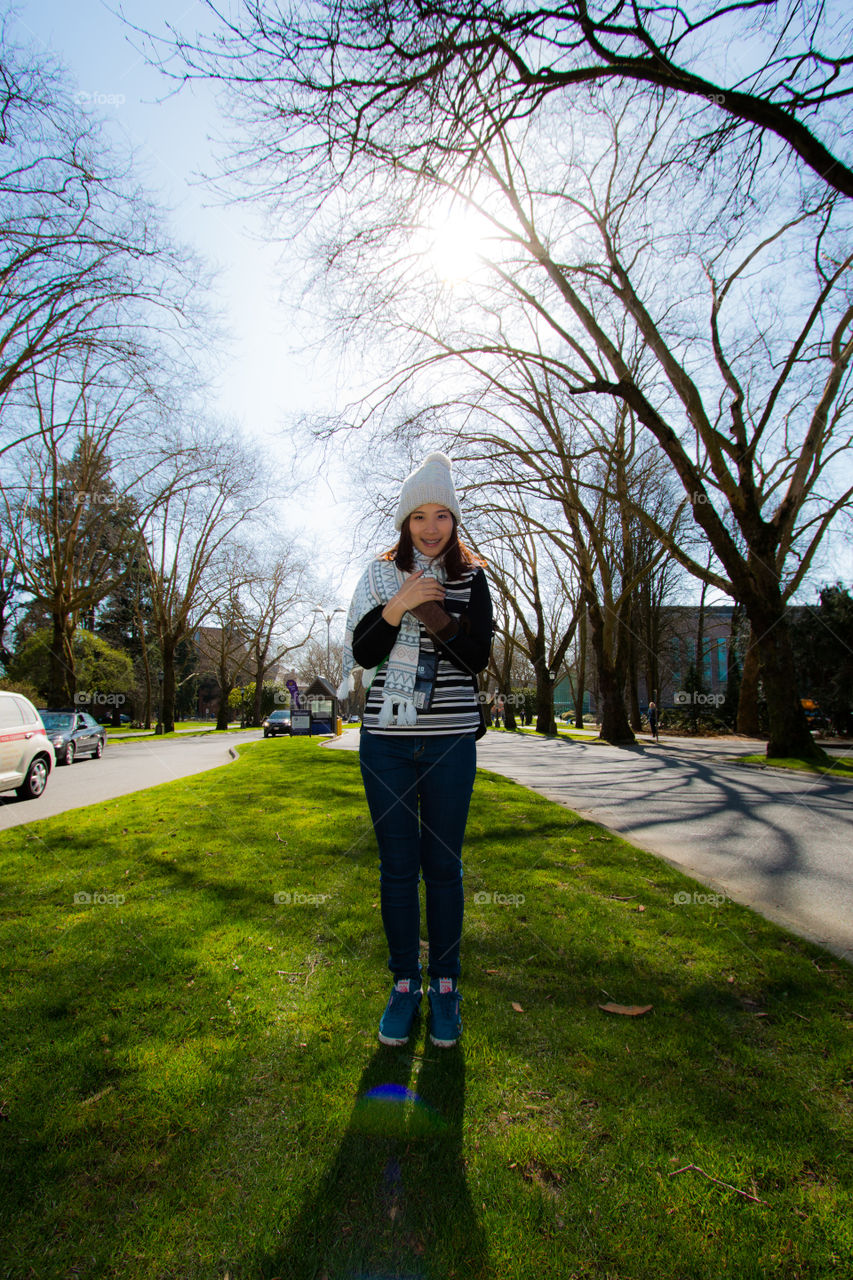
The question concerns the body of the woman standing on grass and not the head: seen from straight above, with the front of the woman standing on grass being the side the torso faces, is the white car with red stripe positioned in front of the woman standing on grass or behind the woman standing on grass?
behind

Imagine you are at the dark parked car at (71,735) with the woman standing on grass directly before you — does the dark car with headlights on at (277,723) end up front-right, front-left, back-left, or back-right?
back-left

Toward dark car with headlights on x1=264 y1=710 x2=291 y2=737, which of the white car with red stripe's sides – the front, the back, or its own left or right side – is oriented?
back

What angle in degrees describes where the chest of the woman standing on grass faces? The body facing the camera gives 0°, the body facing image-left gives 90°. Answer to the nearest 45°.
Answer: approximately 0°

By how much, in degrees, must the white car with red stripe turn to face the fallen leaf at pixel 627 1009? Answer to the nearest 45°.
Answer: approximately 45° to its left

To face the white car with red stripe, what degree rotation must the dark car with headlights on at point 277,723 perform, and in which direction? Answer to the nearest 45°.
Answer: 0° — it already faces it

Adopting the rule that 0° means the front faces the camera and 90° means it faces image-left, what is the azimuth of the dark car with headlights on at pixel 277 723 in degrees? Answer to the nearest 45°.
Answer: approximately 0°

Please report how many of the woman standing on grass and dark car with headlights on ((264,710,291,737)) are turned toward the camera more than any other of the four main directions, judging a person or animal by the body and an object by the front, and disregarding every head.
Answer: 2

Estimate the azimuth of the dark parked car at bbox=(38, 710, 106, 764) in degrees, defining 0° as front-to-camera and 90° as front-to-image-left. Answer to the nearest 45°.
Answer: approximately 45°

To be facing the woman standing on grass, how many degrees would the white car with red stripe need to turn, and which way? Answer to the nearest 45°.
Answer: approximately 45° to its left
